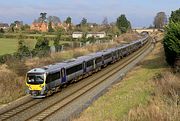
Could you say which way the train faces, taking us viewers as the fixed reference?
facing the viewer and to the left of the viewer
